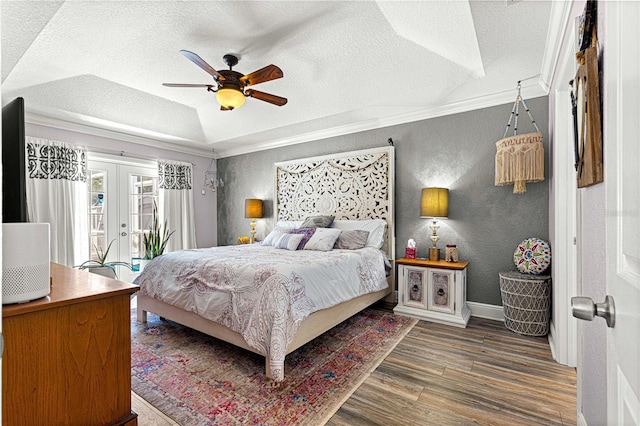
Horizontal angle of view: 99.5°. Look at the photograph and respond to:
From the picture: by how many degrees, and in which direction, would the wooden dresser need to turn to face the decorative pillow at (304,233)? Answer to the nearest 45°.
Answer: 0° — it already faces it

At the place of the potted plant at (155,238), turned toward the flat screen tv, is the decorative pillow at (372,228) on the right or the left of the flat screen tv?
left

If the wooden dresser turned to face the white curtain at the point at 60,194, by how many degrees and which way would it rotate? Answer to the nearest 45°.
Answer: approximately 45° to its left

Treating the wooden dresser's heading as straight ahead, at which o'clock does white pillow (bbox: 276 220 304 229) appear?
The white pillow is roughly at 12 o'clock from the wooden dresser.

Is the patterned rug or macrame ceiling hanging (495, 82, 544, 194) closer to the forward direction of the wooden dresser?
the patterned rug

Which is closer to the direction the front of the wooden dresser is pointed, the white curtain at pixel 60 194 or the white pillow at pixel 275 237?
the white pillow

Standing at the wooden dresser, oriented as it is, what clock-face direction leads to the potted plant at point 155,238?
The potted plant is roughly at 11 o'clock from the wooden dresser.

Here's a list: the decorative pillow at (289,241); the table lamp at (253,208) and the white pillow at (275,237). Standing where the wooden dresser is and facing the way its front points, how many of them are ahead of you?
3

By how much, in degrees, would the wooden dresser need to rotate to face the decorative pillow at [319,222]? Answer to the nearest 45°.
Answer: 0° — it already faces it

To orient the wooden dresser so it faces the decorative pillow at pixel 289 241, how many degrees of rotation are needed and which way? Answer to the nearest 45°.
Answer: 0° — it already faces it

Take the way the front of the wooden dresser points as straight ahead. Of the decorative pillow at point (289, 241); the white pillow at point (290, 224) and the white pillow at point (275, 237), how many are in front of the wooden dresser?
3

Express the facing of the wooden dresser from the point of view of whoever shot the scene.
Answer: facing away from the viewer and to the right of the viewer

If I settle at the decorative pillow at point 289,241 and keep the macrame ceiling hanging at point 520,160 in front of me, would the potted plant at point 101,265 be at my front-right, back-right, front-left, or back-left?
back-right
